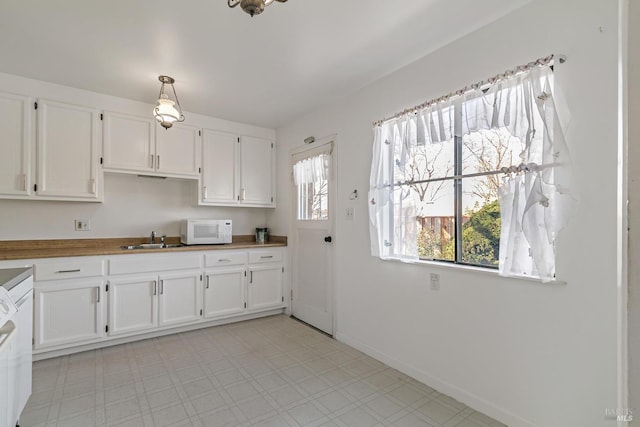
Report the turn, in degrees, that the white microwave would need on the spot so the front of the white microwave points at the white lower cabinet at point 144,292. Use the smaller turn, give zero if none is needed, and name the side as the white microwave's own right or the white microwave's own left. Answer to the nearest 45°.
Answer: approximately 45° to the white microwave's own right

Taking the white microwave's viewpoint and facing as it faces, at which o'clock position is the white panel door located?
The white panel door is roughly at 10 o'clock from the white microwave.

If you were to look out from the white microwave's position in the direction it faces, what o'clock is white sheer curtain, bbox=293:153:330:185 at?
The white sheer curtain is roughly at 10 o'clock from the white microwave.

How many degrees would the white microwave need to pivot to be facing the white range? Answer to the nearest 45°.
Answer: approximately 45° to its right

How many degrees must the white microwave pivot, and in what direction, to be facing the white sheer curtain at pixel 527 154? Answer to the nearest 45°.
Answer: approximately 45° to its left

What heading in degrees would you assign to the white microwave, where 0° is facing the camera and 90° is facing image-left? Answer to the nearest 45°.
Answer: approximately 0°

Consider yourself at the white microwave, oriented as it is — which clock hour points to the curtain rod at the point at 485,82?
The curtain rod is roughly at 11 o'clock from the white microwave.
